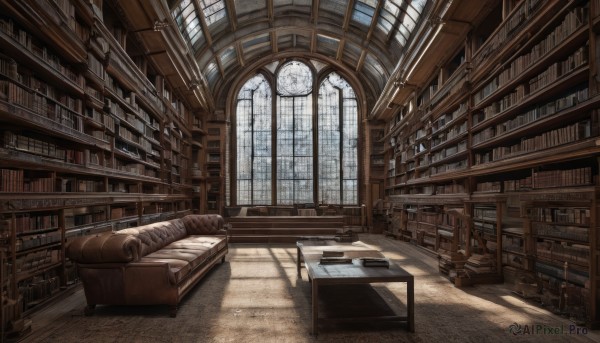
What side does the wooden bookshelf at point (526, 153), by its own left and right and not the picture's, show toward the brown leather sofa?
front

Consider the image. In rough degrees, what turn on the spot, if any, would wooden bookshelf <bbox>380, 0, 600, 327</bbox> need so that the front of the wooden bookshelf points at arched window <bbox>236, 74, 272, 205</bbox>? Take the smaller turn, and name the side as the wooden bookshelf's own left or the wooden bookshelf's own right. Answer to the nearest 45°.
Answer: approximately 90° to the wooden bookshelf's own right

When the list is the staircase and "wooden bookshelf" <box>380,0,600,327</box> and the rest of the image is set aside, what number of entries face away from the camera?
0

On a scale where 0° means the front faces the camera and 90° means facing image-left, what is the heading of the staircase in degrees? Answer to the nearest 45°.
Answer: approximately 0°

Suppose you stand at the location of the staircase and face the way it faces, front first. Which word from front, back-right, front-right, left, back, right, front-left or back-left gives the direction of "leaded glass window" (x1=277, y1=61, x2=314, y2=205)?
back

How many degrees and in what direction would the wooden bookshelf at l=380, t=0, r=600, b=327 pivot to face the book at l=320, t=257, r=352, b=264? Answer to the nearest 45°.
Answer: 0° — it already faces it

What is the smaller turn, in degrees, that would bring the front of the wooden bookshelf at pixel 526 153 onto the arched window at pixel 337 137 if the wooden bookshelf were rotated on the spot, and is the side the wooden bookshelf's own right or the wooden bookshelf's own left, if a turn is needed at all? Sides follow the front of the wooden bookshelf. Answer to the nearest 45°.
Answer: approximately 90° to the wooden bookshelf's own right

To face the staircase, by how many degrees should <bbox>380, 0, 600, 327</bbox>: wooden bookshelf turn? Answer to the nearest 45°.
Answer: approximately 90° to its right

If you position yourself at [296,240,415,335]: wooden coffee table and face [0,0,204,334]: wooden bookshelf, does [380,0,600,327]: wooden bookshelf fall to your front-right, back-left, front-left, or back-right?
back-right

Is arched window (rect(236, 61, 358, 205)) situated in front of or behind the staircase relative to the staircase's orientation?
behind

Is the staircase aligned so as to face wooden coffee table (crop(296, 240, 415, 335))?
yes
